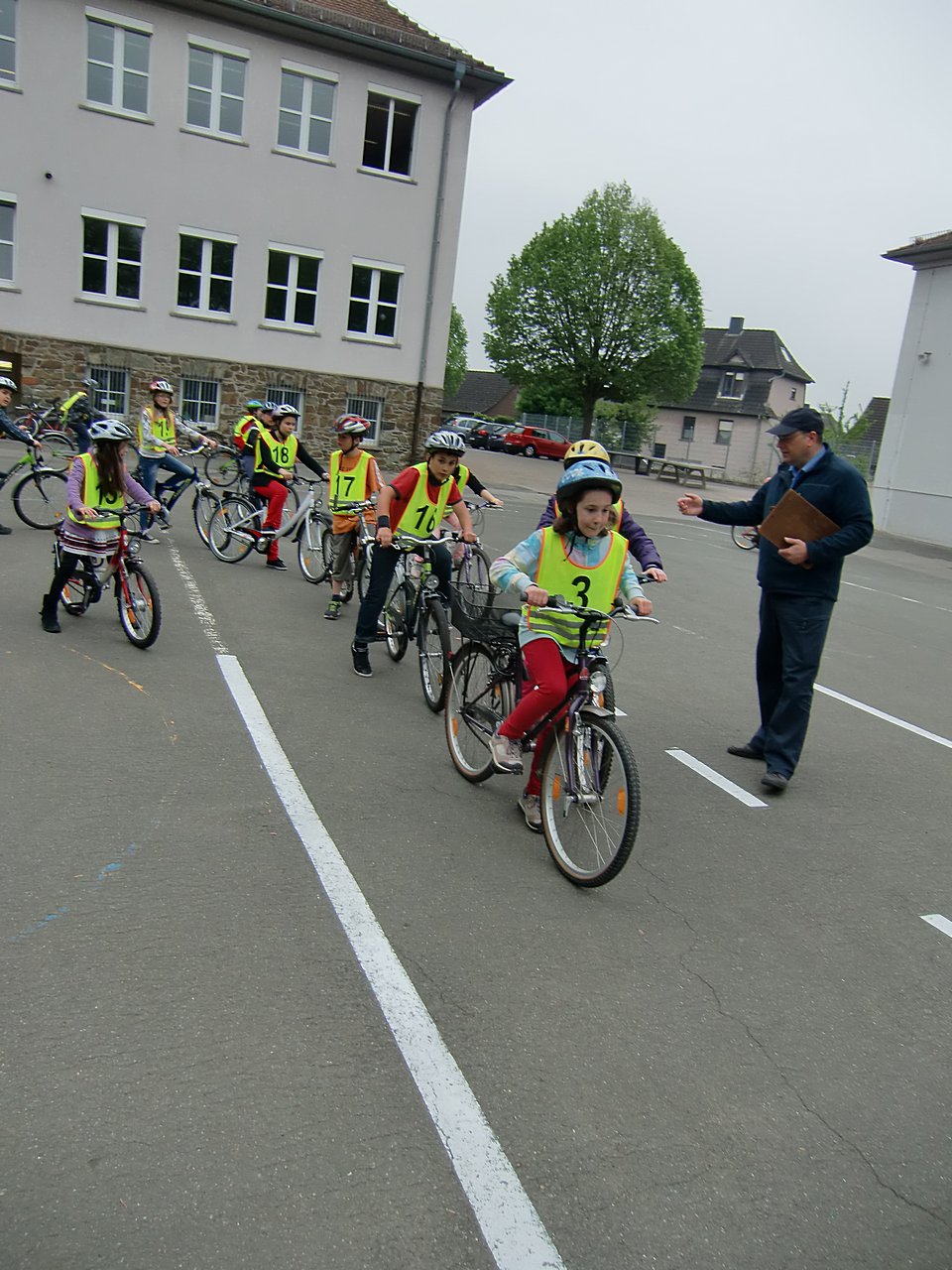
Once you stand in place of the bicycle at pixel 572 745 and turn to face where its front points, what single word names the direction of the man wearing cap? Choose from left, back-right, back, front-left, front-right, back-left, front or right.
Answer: left

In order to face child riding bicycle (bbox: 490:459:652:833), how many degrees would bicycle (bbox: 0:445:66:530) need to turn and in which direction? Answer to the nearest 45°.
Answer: approximately 90° to its right

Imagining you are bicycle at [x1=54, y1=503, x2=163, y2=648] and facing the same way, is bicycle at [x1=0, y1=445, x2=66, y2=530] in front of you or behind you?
behind

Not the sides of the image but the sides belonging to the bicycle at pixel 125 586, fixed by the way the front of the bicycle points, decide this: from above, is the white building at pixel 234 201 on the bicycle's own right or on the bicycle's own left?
on the bicycle's own left

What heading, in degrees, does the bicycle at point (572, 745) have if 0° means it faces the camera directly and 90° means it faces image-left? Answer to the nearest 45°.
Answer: approximately 315°

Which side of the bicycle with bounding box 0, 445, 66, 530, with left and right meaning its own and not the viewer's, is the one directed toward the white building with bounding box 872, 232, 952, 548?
front

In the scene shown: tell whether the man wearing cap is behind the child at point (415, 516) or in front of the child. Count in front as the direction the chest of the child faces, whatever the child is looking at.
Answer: in front

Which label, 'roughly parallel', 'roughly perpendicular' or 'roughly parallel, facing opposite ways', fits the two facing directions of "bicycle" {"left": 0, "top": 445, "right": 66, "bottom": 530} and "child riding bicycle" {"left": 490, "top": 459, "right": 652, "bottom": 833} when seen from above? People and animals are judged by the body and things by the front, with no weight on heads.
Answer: roughly perpendicular

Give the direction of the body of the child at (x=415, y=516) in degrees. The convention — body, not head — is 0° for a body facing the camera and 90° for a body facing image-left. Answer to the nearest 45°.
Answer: approximately 315°

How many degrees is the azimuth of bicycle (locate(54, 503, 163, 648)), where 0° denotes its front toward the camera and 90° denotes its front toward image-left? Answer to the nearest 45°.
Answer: approximately 315°

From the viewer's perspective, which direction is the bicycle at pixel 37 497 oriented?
to the viewer's right
